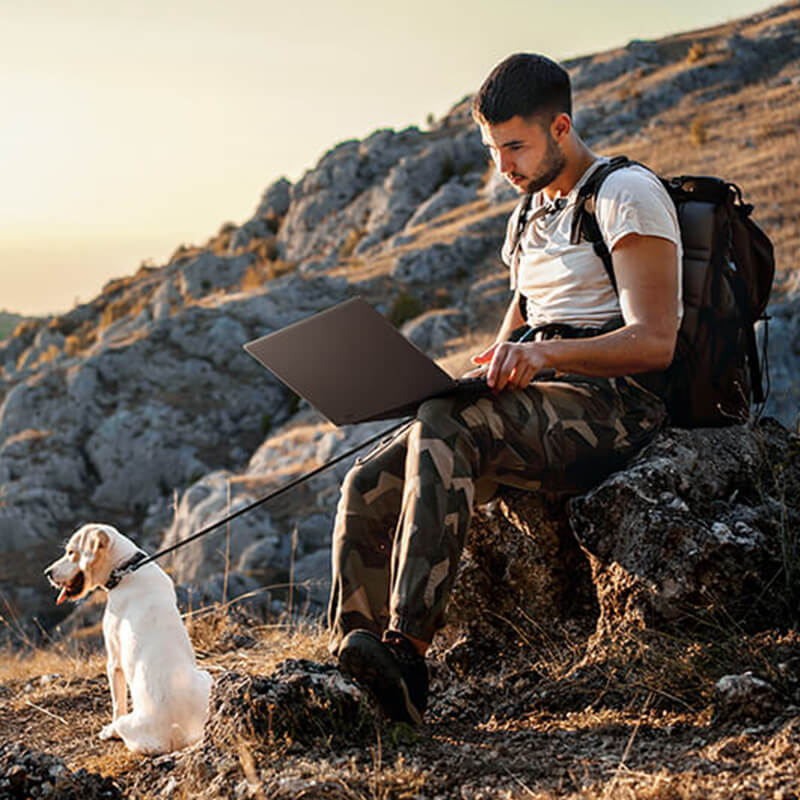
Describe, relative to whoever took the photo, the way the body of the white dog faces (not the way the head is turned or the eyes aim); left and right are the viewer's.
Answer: facing away from the viewer and to the left of the viewer

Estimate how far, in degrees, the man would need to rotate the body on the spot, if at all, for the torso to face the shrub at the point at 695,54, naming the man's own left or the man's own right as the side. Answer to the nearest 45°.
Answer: approximately 135° to the man's own right

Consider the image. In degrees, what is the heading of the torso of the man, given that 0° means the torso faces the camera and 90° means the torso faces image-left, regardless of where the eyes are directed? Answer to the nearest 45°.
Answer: approximately 45°

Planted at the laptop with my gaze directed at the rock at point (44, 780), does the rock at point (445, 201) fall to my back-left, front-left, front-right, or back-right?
back-right

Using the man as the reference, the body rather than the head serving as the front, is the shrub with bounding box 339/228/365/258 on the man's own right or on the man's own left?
on the man's own right

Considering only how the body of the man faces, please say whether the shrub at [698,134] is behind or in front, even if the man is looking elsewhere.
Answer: behind

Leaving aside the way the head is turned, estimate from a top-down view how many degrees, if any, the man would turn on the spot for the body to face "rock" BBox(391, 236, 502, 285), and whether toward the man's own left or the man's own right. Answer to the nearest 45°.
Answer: approximately 135° to the man's own right

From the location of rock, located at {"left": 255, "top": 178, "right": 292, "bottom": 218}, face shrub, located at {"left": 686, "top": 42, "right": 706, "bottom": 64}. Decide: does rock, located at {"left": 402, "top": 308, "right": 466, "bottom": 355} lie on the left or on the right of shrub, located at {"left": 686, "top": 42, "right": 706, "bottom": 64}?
right

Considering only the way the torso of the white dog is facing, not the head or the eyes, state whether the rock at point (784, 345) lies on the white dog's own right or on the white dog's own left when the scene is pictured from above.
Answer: on the white dog's own right

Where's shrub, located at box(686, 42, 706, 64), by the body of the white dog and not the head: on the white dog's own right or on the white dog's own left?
on the white dog's own right
